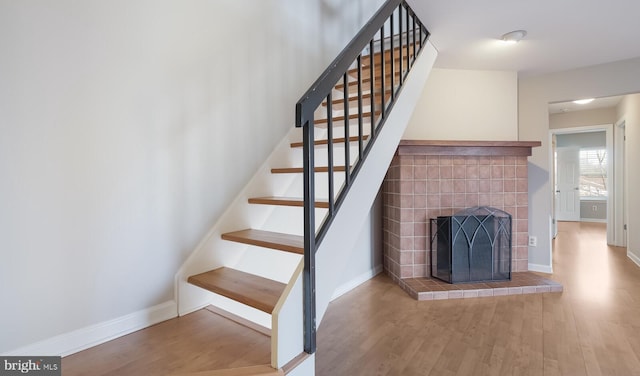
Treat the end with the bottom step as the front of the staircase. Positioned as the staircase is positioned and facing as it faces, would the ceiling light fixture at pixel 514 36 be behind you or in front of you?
behind

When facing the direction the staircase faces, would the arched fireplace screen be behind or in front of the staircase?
behind

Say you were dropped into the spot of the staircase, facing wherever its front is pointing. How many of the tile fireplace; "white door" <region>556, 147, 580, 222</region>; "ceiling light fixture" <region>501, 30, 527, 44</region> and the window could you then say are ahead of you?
0

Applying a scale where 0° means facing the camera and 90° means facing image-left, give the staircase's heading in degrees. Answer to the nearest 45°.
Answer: approximately 45°

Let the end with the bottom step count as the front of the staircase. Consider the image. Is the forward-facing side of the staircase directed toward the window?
no

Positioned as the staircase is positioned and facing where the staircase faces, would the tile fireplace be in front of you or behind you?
behind

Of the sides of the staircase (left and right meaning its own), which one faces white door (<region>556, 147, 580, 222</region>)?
back
